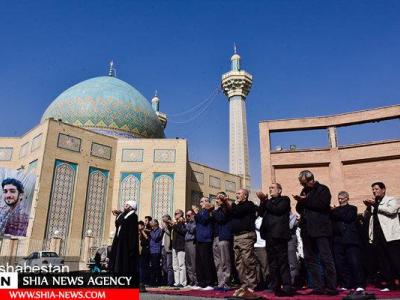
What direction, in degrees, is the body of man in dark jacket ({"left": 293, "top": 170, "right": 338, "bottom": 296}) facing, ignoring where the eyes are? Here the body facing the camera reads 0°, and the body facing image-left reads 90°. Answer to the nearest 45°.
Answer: approximately 45°

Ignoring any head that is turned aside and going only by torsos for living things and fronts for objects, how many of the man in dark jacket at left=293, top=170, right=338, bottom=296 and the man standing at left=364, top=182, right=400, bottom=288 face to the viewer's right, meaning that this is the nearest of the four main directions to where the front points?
0

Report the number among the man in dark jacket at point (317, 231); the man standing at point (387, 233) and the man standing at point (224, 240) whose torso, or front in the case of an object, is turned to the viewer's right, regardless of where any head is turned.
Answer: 0

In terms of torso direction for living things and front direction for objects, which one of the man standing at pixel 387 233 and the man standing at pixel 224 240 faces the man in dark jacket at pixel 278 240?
the man standing at pixel 387 233

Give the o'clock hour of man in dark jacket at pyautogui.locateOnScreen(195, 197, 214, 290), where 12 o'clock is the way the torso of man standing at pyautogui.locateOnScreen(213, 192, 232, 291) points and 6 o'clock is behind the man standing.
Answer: The man in dark jacket is roughly at 2 o'clock from the man standing.

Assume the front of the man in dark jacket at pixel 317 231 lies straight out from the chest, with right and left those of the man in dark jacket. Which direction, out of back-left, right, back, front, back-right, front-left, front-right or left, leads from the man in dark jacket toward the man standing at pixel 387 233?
back

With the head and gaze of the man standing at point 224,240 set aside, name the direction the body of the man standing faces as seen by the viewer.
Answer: to the viewer's left

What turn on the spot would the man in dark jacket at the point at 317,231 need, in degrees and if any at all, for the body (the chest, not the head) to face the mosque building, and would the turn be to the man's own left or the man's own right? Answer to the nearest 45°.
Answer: approximately 90° to the man's own right

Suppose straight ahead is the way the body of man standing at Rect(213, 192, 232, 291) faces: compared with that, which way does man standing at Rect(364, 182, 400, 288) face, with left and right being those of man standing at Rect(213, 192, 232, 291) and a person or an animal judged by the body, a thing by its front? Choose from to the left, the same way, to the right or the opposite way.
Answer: the same way

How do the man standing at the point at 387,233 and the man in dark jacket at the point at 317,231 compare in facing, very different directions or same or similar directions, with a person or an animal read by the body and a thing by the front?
same or similar directions

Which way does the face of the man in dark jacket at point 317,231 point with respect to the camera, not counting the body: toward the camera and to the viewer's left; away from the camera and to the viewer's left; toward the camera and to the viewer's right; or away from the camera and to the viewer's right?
toward the camera and to the viewer's left

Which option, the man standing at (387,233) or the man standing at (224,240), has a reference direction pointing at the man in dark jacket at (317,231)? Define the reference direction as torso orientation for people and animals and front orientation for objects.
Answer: the man standing at (387,233)

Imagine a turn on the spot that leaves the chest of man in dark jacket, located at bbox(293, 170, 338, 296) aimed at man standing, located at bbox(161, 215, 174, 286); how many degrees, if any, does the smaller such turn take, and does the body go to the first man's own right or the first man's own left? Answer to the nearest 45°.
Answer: approximately 90° to the first man's own right
